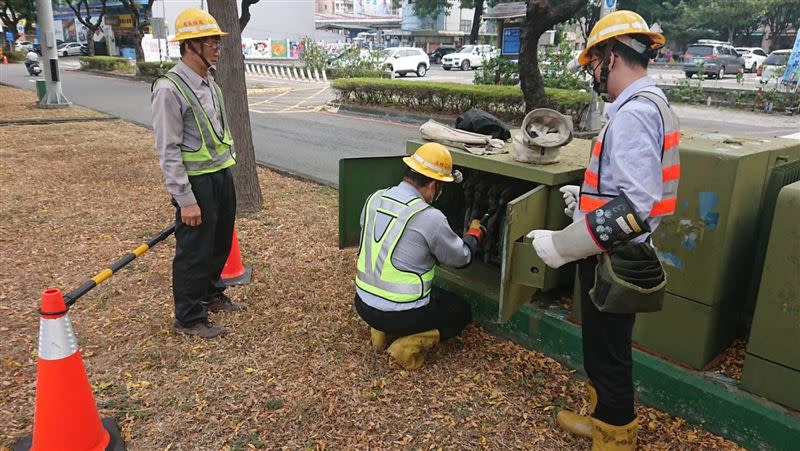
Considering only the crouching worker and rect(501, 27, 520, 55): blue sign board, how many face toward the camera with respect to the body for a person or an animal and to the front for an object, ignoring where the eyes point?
1

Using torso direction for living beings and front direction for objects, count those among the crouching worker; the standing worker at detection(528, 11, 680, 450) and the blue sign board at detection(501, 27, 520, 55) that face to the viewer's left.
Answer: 1

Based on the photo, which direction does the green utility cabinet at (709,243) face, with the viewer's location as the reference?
facing the viewer and to the left of the viewer

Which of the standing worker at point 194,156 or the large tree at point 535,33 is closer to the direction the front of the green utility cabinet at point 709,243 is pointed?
the standing worker

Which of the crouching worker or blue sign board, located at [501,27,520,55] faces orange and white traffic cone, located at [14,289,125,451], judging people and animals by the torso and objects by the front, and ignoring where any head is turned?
the blue sign board

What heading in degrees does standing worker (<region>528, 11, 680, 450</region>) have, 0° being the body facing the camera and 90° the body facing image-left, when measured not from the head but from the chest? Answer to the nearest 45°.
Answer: approximately 90°

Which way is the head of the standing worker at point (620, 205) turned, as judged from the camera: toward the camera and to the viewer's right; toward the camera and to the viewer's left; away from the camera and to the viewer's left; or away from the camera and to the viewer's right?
away from the camera and to the viewer's left

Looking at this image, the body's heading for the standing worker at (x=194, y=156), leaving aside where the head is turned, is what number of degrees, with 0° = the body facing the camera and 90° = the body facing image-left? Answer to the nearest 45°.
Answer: approximately 315°

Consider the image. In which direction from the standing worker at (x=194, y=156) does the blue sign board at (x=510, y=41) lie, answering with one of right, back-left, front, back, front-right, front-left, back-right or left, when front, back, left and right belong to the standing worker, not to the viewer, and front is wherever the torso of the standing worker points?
left

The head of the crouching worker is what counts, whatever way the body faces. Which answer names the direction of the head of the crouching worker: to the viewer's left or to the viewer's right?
to the viewer's right

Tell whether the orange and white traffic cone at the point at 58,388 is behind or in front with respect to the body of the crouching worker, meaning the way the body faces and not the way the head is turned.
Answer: behind

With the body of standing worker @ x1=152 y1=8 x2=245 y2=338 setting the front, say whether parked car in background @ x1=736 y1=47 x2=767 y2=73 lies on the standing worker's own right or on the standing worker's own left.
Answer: on the standing worker's own left

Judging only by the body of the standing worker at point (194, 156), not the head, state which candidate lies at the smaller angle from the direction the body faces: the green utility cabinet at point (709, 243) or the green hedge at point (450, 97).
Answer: the green utility cabinet

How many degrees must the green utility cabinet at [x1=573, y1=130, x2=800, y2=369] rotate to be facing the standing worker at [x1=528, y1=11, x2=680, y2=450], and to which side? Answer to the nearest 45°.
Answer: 0° — it already faces them

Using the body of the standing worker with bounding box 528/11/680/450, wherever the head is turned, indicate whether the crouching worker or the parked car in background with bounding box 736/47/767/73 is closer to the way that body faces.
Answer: the crouching worker

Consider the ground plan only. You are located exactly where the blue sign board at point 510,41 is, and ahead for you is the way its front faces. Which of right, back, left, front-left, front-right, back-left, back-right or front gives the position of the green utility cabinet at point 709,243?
front

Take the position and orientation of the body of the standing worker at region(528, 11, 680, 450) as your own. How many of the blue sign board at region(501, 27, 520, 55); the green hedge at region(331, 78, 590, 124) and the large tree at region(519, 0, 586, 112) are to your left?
0

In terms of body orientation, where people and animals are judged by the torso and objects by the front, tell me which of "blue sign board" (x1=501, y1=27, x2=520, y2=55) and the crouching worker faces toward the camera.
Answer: the blue sign board

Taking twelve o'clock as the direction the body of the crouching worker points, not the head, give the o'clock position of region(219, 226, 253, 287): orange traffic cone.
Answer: The orange traffic cone is roughly at 9 o'clock from the crouching worker.

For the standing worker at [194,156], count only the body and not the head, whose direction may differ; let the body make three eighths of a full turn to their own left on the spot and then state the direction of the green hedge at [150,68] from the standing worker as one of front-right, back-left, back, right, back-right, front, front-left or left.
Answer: front

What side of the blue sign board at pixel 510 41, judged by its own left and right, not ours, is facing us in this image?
front
